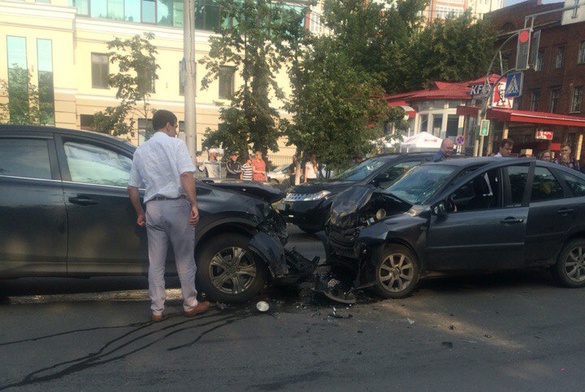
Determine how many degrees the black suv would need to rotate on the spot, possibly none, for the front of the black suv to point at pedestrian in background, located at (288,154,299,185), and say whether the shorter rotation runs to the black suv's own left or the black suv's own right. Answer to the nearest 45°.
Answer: approximately 45° to the black suv's own left

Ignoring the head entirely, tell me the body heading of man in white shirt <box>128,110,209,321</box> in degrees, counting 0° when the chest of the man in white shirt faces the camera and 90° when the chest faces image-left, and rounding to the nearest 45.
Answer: approximately 225°

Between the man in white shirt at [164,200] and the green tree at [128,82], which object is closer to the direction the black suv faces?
the man in white shirt

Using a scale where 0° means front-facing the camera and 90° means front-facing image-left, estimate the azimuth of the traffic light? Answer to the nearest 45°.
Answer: approximately 0°

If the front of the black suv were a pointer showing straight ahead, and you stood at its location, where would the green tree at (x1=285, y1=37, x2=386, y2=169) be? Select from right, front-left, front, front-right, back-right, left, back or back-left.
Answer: front-left

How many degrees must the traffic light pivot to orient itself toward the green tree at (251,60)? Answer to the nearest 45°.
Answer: approximately 45° to its right

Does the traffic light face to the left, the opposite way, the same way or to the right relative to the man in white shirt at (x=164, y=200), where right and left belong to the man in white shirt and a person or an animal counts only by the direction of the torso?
the opposite way

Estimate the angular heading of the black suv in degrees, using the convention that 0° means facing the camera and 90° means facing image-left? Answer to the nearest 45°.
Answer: approximately 270°
